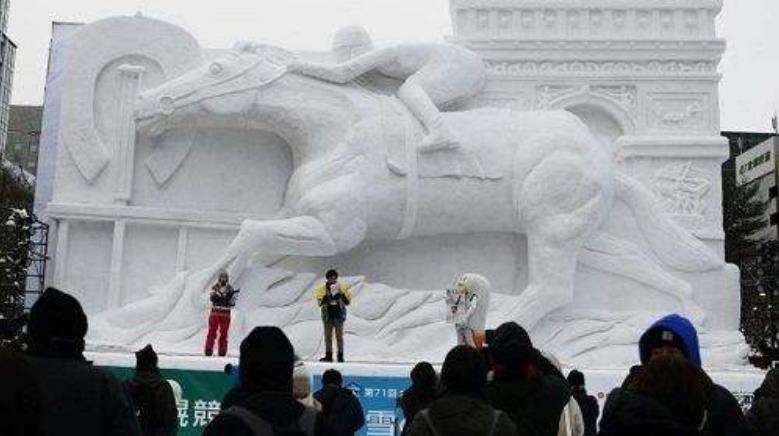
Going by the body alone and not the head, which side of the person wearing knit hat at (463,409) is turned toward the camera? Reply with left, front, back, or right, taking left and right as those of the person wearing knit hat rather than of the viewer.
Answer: back

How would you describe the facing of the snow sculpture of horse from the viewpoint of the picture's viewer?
facing to the left of the viewer

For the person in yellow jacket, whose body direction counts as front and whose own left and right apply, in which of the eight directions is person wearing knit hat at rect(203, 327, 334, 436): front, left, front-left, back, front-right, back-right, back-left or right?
front

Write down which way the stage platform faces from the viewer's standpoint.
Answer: facing the viewer

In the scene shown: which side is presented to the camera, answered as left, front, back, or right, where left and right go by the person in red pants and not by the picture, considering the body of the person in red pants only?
front

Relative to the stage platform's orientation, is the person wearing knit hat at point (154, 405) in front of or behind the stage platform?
in front

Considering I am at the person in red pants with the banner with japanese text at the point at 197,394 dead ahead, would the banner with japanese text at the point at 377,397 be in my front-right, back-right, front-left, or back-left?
front-left

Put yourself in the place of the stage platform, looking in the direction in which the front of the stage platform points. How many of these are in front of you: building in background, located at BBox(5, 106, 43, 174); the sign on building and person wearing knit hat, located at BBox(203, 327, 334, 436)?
1

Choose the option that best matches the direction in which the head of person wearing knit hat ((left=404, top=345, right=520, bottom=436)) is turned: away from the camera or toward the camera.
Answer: away from the camera

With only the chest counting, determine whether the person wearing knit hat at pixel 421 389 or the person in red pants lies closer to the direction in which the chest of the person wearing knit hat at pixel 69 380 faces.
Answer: the person in red pants

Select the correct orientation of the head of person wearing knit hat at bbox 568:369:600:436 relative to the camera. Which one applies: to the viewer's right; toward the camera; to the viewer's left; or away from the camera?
away from the camera

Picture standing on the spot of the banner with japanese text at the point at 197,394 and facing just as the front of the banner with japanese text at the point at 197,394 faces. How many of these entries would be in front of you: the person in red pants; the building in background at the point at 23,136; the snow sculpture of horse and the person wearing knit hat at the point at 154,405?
1

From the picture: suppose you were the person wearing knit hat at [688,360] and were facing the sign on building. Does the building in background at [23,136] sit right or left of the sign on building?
left

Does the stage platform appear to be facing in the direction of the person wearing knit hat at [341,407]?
yes

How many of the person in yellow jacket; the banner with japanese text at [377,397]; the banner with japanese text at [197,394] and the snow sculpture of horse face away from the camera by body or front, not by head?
0

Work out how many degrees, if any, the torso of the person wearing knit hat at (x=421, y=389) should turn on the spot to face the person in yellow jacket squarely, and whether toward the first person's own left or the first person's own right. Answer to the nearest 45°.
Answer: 0° — they already face them

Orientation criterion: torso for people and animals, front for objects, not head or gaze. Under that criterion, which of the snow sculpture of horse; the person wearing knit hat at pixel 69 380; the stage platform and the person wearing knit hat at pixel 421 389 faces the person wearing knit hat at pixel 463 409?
the stage platform

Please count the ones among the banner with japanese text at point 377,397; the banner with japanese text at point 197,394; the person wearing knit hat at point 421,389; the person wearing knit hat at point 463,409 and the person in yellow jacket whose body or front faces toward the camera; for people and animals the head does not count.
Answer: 3
